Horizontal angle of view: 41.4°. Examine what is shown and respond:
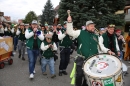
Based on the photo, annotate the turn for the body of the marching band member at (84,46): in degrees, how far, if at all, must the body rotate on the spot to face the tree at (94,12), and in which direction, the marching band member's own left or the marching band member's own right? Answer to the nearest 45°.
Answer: approximately 135° to the marching band member's own left

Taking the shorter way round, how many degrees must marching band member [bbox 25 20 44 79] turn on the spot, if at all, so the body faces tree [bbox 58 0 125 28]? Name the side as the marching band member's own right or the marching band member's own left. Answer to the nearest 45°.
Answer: approximately 135° to the marching band member's own left

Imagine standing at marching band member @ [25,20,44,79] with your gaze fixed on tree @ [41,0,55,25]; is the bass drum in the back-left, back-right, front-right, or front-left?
back-right

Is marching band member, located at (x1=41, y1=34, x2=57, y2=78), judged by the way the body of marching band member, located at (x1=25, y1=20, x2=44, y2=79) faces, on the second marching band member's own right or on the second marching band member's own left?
on the second marching band member's own left

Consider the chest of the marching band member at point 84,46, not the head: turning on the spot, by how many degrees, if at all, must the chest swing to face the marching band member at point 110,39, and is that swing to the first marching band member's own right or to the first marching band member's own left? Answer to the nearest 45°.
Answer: approximately 90° to the first marching band member's own left

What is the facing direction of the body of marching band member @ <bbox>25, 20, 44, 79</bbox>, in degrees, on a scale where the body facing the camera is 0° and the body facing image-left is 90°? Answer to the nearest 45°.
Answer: approximately 0°

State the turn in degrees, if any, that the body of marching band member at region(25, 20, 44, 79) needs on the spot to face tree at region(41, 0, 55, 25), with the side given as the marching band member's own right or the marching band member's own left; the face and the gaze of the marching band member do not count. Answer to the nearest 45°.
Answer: approximately 180°

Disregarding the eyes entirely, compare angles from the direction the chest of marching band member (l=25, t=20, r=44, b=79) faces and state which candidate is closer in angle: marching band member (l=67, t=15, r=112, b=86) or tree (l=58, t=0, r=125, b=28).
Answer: the marching band member

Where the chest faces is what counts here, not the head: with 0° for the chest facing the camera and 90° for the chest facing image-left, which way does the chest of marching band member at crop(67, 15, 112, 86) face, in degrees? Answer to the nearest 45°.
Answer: approximately 315°

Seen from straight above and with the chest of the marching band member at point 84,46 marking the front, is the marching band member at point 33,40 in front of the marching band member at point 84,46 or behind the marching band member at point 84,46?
behind
